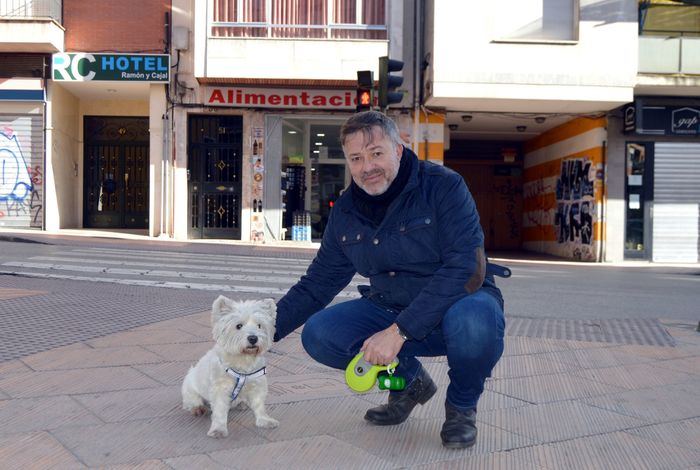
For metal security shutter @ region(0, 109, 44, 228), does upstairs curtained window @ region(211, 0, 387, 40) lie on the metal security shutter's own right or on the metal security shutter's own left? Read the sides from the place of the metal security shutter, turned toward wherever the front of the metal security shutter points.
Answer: on the metal security shutter's own left

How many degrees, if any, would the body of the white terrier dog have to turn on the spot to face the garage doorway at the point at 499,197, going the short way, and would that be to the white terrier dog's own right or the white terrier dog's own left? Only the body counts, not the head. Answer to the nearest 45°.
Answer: approximately 90° to the white terrier dog's own left

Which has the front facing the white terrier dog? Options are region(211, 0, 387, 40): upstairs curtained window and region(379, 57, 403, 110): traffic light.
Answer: the upstairs curtained window

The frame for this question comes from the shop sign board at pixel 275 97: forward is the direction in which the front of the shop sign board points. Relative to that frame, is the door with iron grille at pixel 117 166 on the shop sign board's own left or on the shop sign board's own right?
on the shop sign board's own right

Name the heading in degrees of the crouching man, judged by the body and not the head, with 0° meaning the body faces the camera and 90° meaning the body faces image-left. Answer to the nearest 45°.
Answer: approximately 45°

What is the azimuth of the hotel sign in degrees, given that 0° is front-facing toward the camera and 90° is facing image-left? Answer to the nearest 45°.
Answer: approximately 0°

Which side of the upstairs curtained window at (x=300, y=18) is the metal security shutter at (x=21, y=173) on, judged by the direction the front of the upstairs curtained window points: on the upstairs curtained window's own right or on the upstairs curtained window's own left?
on the upstairs curtained window's own right
